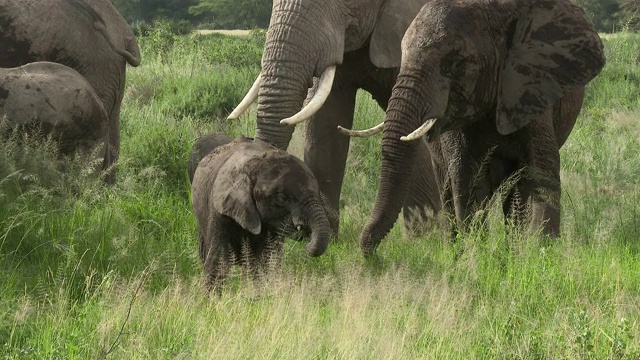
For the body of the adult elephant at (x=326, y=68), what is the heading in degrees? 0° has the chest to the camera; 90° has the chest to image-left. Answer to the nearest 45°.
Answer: approximately 45°

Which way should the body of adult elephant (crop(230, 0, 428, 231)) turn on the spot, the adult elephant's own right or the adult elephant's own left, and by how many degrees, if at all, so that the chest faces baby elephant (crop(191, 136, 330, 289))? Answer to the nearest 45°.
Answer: approximately 45° to the adult elephant's own left

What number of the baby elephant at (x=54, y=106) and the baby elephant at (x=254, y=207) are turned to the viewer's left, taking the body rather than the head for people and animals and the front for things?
1

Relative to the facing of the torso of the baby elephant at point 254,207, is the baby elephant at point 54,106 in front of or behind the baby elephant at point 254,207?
behind

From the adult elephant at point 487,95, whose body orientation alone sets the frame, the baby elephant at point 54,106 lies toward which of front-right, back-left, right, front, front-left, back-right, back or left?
front-right

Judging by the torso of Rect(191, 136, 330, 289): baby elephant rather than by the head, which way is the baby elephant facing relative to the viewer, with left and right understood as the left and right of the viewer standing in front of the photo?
facing the viewer and to the right of the viewer

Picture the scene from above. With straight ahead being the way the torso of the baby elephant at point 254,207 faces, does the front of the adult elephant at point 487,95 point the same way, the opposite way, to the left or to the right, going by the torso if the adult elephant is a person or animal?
to the right

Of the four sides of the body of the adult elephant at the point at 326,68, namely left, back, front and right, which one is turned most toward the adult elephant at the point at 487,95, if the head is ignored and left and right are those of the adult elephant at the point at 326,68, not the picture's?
left

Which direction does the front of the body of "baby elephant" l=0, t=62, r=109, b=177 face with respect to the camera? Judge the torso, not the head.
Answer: to the viewer's left
